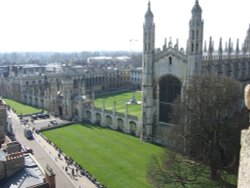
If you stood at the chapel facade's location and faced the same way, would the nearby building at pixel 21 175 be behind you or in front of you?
in front

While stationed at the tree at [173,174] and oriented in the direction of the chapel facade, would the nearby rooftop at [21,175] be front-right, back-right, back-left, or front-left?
back-left

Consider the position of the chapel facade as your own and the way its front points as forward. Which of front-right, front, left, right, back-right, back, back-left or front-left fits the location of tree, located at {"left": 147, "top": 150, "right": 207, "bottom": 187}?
front-left

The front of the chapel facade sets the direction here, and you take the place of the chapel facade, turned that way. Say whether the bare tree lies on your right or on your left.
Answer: on your left

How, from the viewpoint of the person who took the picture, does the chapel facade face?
facing the viewer and to the left of the viewer

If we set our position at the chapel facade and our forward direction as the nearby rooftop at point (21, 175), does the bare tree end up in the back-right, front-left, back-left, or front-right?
front-left
